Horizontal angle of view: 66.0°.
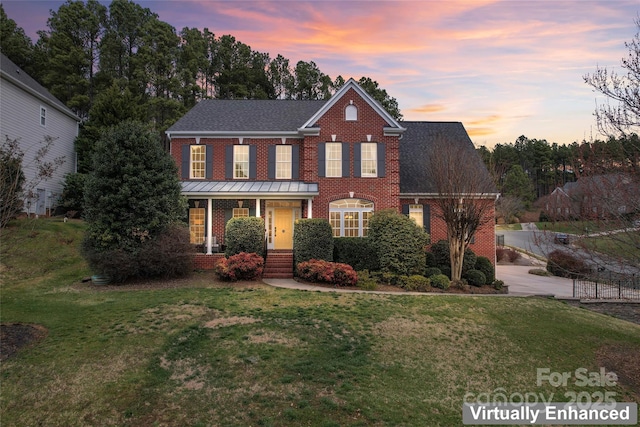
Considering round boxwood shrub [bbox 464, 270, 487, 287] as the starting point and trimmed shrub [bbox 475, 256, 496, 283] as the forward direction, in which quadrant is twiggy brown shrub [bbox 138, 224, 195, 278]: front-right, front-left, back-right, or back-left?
back-left

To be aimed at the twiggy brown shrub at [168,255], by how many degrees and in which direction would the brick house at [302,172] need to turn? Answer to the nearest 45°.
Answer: approximately 45° to its right

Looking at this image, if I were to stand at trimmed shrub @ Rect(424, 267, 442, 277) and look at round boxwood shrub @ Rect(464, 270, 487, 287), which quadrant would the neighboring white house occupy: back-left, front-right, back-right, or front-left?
back-left

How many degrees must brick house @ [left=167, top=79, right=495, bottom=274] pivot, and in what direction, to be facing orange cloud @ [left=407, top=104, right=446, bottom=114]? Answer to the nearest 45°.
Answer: approximately 135° to its left

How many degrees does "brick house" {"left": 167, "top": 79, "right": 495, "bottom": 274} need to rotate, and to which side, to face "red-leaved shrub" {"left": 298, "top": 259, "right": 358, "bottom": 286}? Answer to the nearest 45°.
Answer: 0° — it already faces it

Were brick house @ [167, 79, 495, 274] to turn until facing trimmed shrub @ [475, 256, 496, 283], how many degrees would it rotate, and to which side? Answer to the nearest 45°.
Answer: approximately 90° to its left

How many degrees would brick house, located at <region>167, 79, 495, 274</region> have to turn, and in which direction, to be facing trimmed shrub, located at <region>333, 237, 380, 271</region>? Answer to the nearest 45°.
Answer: approximately 45° to its left

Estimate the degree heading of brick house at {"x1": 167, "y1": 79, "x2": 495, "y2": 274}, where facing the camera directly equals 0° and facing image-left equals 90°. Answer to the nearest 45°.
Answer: approximately 0°

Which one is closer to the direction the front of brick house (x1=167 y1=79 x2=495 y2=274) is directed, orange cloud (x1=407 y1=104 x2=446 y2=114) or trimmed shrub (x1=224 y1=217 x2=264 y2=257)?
the trimmed shrub

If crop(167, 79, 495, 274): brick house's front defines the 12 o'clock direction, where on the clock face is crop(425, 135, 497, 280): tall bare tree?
The tall bare tree is roughly at 10 o'clock from the brick house.
